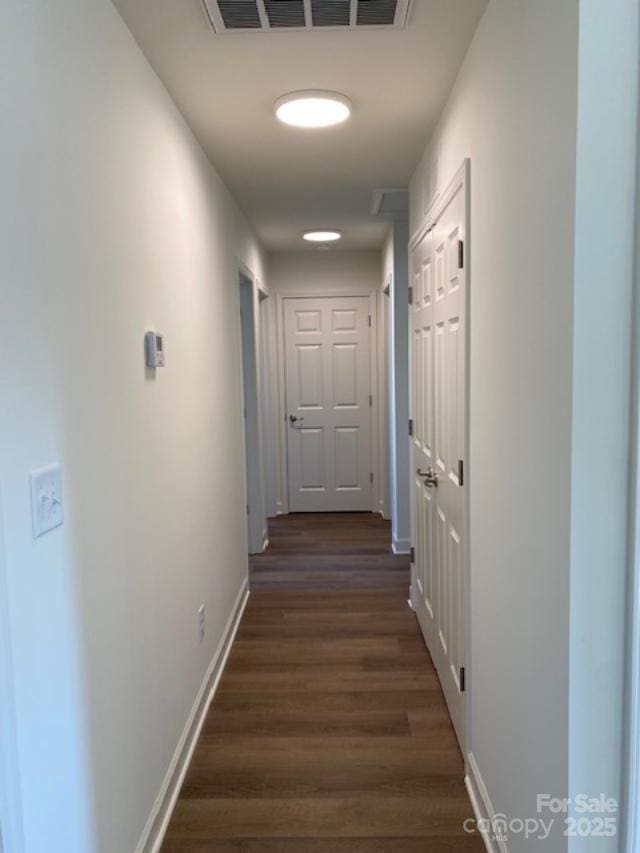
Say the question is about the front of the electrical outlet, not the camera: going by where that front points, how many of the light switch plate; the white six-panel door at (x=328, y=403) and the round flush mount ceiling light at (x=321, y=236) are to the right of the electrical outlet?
1

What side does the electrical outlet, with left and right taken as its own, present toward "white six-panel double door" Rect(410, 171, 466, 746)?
front

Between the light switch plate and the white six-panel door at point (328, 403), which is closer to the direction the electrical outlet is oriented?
the white six-panel door

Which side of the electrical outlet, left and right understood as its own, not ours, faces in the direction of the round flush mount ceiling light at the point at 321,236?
left

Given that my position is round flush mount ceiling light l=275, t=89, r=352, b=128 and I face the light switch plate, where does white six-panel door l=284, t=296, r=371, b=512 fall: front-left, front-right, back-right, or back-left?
back-right

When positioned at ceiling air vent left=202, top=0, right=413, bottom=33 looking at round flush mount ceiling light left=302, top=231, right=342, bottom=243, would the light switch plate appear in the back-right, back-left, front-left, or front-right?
back-left

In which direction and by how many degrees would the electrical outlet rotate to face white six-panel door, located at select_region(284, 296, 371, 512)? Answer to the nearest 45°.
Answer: approximately 90° to its left

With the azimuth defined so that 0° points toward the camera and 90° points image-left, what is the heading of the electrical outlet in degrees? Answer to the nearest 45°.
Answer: approximately 270°
